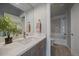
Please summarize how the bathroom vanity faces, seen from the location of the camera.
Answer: facing the viewer and to the right of the viewer
